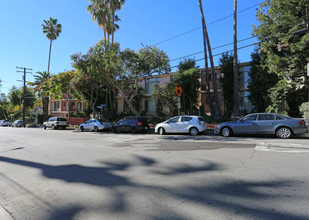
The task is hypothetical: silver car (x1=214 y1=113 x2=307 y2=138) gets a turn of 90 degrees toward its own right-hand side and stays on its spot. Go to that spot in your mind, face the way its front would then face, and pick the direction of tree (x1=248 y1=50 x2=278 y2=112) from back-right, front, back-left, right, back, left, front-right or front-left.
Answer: front

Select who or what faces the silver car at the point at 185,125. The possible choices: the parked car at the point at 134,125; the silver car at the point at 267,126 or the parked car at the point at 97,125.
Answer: the silver car at the point at 267,126

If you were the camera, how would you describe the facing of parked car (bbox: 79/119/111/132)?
facing away from the viewer and to the left of the viewer

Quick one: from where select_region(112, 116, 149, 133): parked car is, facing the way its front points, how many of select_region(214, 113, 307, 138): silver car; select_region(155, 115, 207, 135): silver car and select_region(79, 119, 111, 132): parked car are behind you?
2

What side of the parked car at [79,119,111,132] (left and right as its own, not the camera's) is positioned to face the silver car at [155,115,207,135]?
back

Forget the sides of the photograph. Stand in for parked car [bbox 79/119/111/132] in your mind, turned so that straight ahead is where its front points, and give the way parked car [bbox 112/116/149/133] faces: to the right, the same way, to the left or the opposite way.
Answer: the same way

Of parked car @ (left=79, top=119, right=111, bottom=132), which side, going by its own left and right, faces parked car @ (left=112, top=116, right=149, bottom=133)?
back

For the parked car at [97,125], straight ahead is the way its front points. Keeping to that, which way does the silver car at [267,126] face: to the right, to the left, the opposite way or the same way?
the same way

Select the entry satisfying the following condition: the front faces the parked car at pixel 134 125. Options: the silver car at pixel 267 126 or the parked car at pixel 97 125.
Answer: the silver car

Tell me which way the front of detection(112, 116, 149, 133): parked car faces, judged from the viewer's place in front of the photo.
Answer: facing away from the viewer and to the left of the viewer

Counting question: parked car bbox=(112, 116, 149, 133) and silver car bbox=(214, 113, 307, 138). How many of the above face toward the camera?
0

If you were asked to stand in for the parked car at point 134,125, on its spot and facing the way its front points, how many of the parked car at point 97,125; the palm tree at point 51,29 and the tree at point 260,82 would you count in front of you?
2

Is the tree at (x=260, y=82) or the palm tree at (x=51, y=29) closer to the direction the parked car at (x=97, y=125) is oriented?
the palm tree

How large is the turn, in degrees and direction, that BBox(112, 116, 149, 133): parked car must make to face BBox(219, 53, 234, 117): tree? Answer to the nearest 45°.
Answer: approximately 135° to its right

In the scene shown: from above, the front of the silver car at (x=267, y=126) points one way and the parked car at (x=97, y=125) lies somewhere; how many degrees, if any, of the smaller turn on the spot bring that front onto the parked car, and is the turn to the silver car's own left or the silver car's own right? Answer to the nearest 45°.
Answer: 0° — it already faces it

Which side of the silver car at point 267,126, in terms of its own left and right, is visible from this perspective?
left

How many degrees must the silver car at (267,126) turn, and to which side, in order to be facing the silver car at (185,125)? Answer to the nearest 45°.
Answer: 0° — it already faces it
